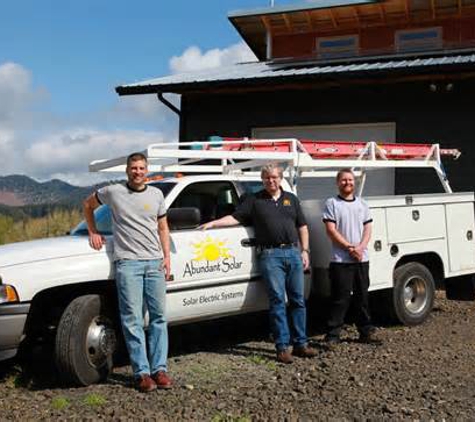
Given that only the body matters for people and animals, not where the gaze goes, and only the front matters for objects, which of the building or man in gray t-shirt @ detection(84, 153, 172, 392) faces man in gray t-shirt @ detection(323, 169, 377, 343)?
the building

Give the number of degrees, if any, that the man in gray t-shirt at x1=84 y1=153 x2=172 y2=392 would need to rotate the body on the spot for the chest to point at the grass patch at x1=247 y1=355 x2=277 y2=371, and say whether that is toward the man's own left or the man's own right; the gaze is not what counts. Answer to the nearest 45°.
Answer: approximately 135° to the man's own left

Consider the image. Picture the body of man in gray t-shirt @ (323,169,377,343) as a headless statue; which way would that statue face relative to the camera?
toward the camera

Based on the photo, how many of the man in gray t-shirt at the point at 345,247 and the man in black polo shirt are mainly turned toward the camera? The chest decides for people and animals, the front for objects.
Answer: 2

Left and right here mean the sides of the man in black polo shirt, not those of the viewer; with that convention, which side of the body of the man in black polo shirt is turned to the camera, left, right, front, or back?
front

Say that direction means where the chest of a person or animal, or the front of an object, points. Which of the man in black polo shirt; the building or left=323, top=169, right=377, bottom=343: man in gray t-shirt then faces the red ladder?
the building

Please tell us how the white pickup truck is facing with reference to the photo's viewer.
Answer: facing the viewer and to the left of the viewer

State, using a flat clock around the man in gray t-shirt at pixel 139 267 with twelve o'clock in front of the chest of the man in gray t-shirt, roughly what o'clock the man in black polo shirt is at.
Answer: The man in black polo shirt is roughly at 8 o'clock from the man in gray t-shirt.

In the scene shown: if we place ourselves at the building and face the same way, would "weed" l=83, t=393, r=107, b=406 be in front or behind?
in front

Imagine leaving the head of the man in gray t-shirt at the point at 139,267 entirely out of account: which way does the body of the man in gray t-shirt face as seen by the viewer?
toward the camera

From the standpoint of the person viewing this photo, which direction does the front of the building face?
facing the viewer

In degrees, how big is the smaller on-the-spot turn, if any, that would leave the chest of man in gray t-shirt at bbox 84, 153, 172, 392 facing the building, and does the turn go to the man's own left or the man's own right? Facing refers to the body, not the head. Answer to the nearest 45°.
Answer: approximately 135° to the man's own left
